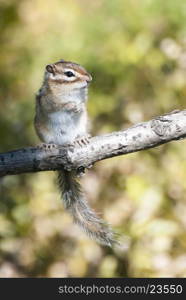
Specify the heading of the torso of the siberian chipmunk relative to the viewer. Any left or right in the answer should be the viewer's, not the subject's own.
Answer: facing the viewer and to the right of the viewer
